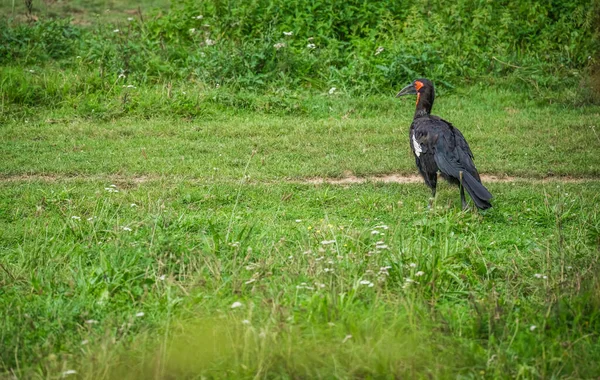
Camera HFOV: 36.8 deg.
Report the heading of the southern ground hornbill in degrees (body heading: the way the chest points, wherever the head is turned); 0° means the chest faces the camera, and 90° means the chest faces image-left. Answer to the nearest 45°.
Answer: approximately 135°
